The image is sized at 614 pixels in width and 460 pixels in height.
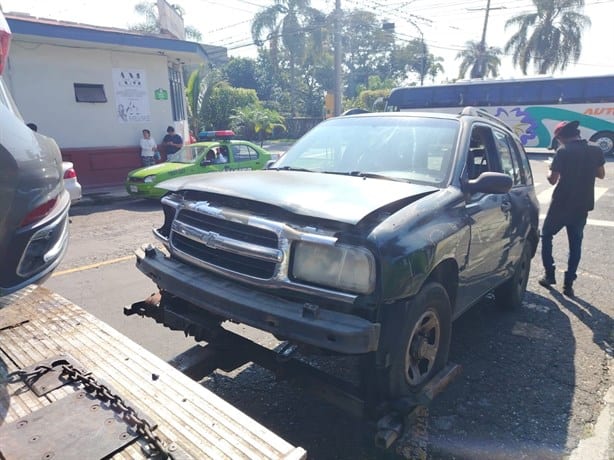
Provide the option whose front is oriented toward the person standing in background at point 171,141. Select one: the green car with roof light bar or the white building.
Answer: the white building

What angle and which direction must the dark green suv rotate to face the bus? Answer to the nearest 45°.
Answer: approximately 180°

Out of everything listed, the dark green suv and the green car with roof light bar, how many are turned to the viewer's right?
0

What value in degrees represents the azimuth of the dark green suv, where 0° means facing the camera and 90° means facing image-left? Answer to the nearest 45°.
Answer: approximately 45°

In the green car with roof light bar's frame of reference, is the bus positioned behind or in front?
behind

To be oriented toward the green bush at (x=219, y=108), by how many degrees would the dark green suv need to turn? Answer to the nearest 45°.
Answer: approximately 135° to its right

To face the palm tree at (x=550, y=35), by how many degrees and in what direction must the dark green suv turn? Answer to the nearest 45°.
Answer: approximately 180°

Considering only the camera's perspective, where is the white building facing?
facing to the right of the viewer

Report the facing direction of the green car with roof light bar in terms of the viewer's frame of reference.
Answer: facing the viewer and to the left of the viewer

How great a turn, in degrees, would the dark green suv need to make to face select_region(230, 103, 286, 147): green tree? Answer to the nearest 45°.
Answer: approximately 135° to its right
